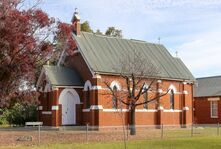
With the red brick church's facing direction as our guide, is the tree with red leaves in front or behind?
in front

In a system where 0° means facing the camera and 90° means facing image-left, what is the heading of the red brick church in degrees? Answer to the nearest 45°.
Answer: approximately 45°
